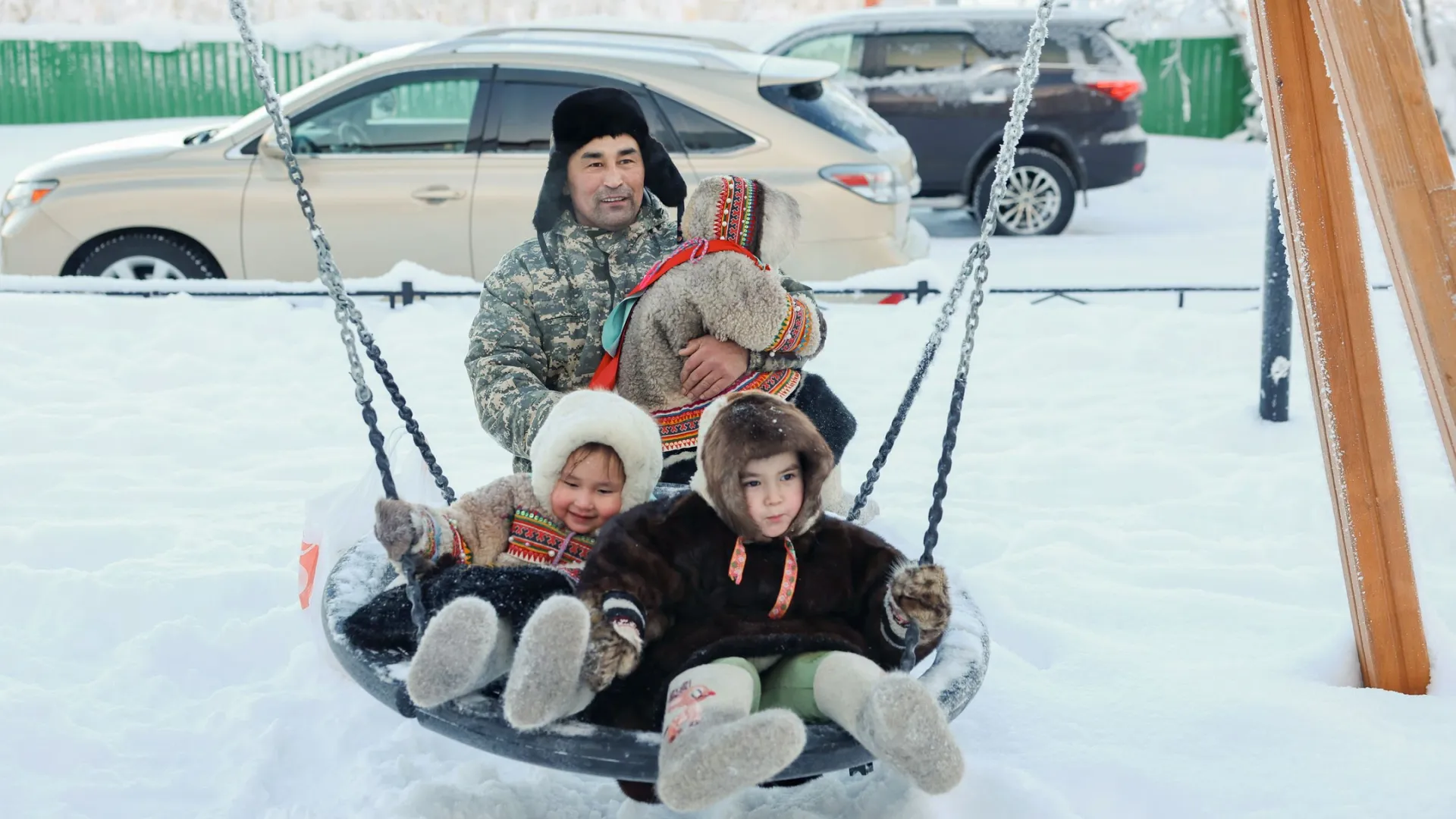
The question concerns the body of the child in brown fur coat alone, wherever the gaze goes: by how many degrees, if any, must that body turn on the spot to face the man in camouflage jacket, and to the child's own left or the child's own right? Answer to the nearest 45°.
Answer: approximately 135° to the child's own right

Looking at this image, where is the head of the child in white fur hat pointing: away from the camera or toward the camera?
toward the camera

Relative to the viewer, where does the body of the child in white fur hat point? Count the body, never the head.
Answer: toward the camera

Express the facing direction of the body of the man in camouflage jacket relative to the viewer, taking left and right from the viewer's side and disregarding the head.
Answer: facing the viewer

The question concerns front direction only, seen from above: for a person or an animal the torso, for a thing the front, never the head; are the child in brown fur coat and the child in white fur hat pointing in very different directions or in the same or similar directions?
same or similar directions

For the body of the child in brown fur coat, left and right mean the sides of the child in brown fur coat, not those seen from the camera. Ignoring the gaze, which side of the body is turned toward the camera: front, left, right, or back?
front

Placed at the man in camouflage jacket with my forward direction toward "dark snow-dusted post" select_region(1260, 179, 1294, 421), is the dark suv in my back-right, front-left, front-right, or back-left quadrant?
front-left

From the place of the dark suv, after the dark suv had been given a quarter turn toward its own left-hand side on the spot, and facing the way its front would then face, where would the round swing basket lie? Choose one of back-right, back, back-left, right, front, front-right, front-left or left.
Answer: front

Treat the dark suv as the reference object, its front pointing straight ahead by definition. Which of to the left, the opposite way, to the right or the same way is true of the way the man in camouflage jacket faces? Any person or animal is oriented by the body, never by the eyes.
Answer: to the left

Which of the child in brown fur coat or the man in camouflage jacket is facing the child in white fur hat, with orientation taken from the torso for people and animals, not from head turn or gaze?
the man in camouflage jacket

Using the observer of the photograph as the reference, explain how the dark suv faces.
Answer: facing to the left of the viewer

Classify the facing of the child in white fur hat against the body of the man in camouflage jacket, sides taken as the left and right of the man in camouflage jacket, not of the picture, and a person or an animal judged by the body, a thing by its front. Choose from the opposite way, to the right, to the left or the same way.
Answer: the same way

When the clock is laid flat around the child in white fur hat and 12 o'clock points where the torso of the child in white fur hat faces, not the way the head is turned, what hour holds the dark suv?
The dark suv is roughly at 7 o'clock from the child in white fur hat.
